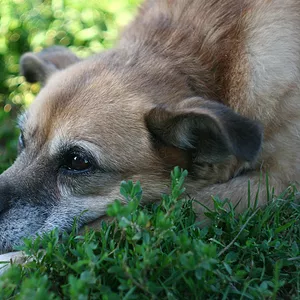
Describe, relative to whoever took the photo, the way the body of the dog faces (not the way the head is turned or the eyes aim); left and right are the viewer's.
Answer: facing the viewer and to the left of the viewer
